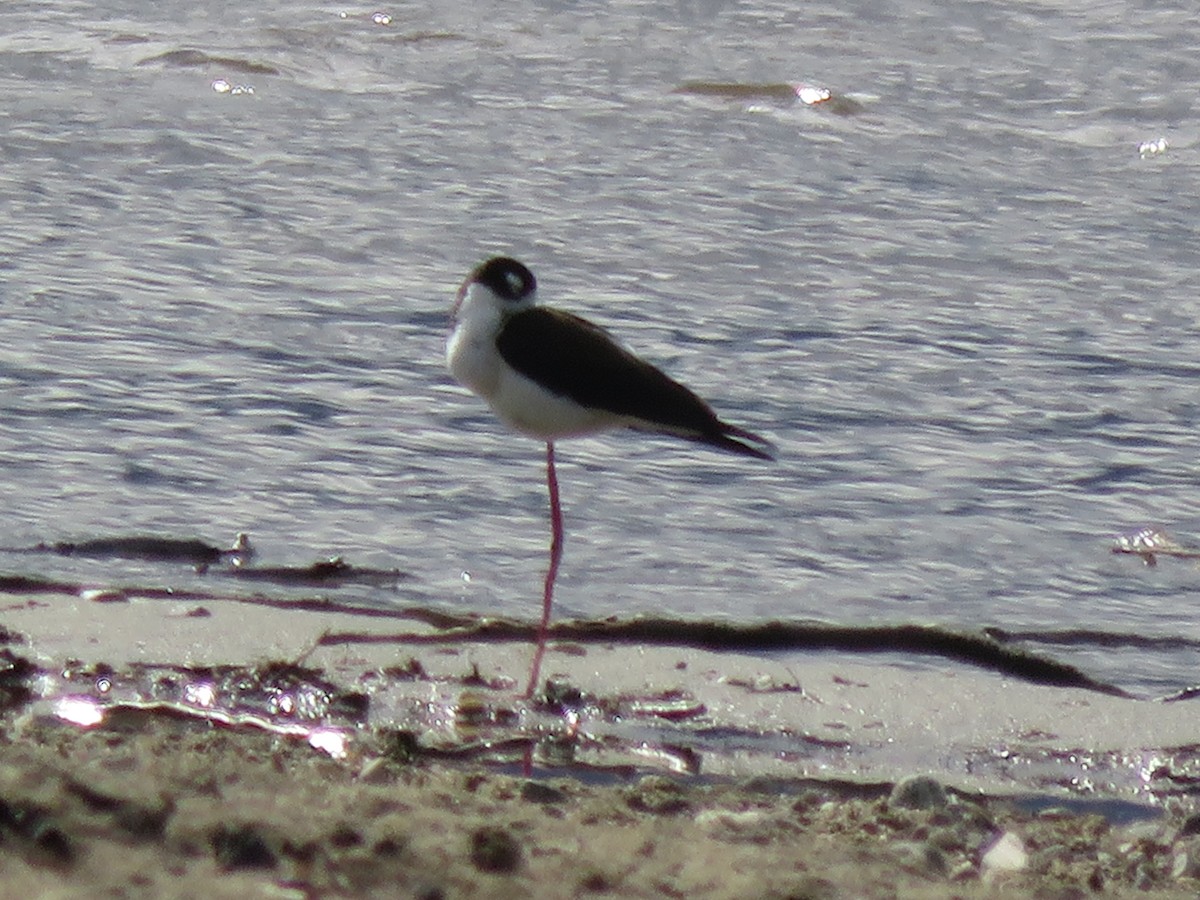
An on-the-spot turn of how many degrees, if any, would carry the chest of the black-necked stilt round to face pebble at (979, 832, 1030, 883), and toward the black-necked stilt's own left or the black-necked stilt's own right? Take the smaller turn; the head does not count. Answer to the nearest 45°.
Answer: approximately 135° to the black-necked stilt's own left

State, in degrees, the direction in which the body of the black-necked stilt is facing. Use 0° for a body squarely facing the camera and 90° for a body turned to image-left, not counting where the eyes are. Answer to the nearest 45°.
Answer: approximately 90°

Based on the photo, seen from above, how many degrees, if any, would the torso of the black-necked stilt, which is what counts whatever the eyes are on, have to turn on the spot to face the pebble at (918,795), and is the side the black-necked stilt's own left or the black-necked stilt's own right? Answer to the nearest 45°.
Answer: approximately 135° to the black-necked stilt's own left
